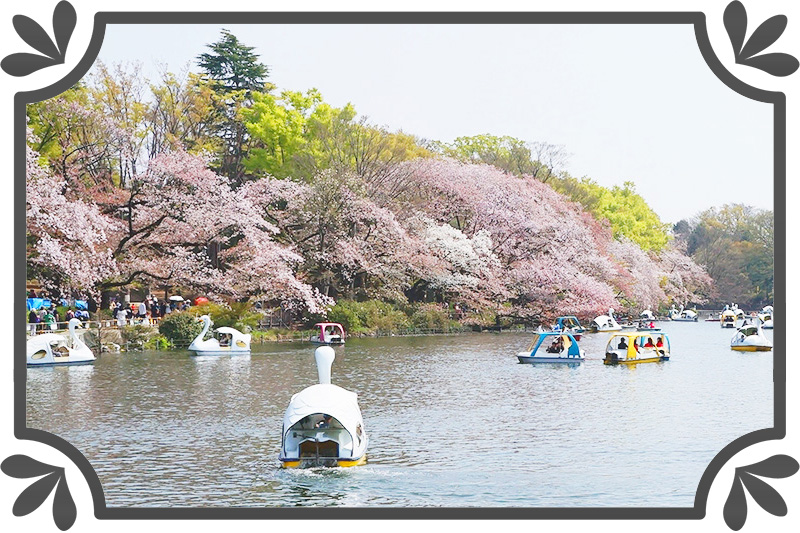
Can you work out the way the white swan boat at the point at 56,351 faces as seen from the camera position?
facing to the right of the viewer

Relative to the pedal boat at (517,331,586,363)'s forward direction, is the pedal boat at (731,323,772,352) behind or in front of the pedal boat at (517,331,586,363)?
behind

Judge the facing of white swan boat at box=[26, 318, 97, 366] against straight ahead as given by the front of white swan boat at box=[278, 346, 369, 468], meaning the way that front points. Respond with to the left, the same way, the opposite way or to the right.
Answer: to the right

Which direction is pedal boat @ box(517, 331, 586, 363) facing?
to the viewer's left

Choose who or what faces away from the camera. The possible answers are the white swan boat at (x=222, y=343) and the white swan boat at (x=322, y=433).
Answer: the white swan boat at (x=322, y=433)

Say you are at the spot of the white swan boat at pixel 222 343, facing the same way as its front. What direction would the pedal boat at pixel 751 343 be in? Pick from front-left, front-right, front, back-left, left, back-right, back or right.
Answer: back

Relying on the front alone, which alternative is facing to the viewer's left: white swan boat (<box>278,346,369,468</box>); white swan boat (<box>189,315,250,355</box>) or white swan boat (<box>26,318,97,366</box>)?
white swan boat (<box>189,315,250,355</box>)

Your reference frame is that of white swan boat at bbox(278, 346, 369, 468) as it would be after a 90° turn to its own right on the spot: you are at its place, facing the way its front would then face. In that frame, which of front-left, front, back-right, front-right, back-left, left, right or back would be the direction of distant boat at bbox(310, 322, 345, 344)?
left

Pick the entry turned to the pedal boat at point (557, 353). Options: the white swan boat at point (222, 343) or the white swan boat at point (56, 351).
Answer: the white swan boat at point (56, 351)

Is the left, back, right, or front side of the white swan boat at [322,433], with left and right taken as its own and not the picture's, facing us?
back

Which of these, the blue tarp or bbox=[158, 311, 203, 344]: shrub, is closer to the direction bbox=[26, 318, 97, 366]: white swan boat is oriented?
the shrub

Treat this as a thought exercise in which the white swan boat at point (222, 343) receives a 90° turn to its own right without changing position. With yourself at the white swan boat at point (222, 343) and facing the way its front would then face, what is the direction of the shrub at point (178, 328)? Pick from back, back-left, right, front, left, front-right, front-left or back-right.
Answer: front-left

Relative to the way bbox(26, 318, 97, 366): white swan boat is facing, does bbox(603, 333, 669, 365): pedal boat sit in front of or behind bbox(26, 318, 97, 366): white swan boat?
in front

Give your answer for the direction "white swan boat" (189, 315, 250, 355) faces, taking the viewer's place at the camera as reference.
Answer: facing to the left of the viewer

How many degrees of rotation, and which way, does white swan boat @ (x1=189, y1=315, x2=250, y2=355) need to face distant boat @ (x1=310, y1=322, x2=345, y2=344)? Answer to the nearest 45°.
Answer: approximately 135° to its right
